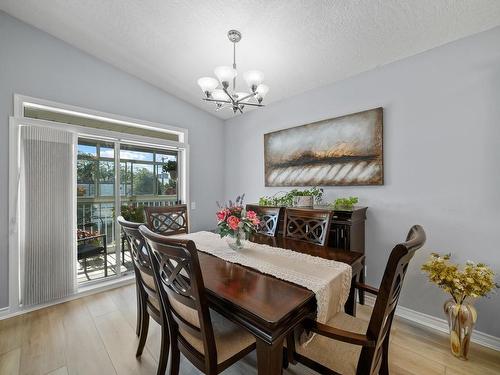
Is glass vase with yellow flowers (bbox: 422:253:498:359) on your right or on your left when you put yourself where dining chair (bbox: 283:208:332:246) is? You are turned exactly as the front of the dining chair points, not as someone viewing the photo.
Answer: on your left

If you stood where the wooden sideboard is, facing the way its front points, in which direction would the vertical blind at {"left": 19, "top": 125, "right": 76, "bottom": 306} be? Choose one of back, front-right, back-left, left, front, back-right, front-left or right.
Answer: front-right

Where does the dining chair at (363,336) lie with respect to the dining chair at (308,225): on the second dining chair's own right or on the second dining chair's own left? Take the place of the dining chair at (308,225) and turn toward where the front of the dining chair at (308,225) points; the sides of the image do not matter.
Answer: on the second dining chair's own left

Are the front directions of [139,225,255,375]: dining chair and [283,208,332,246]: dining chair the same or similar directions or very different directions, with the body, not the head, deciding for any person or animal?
very different directions

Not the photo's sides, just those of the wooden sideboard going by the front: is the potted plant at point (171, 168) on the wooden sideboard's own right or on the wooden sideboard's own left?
on the wooden sideboard's own right

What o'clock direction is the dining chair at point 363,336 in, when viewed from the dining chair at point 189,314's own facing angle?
the dining chair at point 363,336 is roughly at 2 o'clock from the dining chair at point 189,314.

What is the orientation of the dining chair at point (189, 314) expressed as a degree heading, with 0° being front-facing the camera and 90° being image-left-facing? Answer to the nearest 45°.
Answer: approximately 225°

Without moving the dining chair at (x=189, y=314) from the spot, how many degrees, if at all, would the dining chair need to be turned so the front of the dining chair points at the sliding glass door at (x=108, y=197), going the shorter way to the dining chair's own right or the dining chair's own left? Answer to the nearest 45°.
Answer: approximately 90° to the dining chair's own left

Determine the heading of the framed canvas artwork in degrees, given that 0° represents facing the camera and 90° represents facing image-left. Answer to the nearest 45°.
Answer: approximately 45°

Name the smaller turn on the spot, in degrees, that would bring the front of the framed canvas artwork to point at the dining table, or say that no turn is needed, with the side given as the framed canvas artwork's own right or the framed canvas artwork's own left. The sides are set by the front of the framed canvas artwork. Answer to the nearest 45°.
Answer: approximately 45° to the framed canvas artwork's own left
